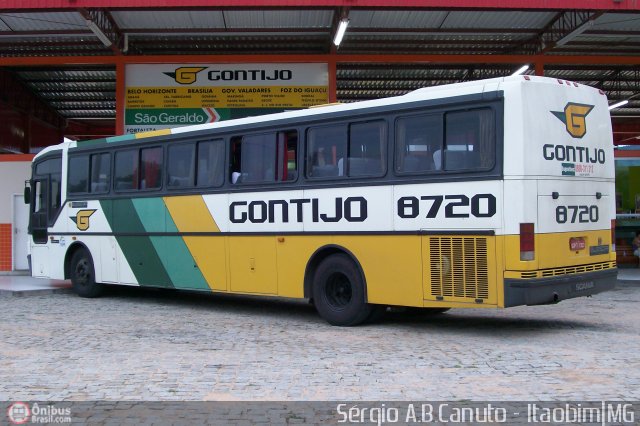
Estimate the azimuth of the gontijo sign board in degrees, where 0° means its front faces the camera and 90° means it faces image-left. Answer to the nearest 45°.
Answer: approximately 0°

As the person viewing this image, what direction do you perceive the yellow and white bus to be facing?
facing away from the viewer and to the left of the viewer

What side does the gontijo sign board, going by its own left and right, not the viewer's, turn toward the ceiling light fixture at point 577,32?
left

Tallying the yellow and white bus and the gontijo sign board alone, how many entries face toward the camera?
1

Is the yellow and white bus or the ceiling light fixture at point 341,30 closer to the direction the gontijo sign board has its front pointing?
the yellow and white bus

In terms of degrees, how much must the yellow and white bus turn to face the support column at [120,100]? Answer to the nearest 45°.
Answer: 0° — it already faces it

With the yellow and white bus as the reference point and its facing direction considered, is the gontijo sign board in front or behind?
in front

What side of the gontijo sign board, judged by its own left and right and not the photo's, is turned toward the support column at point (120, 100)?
right

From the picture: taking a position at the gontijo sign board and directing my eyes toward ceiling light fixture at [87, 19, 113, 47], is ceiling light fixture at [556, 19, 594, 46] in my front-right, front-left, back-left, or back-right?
back-left

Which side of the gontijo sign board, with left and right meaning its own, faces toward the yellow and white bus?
front

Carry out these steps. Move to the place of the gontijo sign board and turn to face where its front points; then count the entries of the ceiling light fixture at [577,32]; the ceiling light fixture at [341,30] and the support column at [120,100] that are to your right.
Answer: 1
